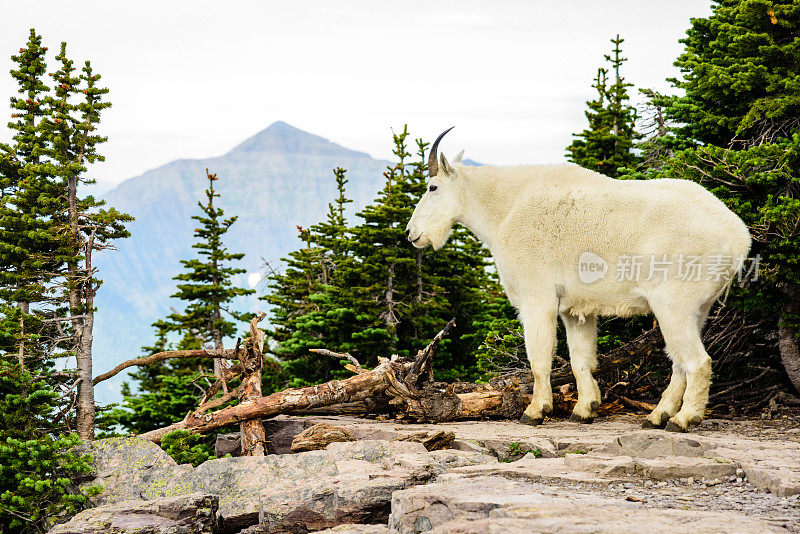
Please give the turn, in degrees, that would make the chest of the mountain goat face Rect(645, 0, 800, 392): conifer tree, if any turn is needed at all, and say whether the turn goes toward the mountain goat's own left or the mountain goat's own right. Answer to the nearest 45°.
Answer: approximately 135° to the mountain goat's own right

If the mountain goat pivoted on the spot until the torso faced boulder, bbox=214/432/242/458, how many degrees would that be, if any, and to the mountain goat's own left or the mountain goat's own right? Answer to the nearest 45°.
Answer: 0° — it already faces it

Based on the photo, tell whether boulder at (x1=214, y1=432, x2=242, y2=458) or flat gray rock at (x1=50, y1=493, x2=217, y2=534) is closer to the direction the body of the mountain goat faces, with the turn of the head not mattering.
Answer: the boulder

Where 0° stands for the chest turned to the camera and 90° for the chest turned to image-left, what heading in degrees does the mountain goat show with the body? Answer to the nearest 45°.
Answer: approximately 90°

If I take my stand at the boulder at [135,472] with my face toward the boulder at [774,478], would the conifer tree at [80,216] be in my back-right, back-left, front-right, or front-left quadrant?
back-left

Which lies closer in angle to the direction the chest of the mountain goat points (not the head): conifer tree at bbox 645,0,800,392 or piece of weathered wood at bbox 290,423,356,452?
the piece of weathered wood

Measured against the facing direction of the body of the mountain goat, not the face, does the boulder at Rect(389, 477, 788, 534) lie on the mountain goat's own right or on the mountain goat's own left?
on the mountain goat's own left

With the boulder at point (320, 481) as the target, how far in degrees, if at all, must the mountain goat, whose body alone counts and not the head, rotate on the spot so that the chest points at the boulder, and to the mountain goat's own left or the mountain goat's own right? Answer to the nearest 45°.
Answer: approximately 45° to the mountain goat's own left

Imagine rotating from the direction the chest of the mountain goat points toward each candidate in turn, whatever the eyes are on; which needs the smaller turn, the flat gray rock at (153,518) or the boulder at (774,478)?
the flat gray rock

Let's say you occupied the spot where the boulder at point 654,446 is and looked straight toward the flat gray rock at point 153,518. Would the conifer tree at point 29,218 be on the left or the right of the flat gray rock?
right
